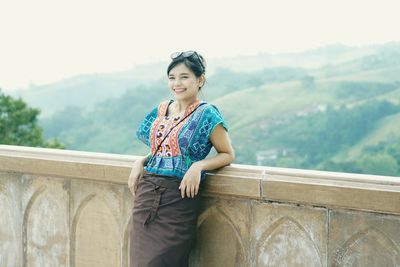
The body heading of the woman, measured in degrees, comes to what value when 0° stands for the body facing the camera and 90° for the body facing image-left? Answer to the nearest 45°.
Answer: approximately 45°

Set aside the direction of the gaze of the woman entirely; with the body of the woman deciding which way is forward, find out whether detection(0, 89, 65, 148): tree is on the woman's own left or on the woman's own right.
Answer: on the woman's own right
